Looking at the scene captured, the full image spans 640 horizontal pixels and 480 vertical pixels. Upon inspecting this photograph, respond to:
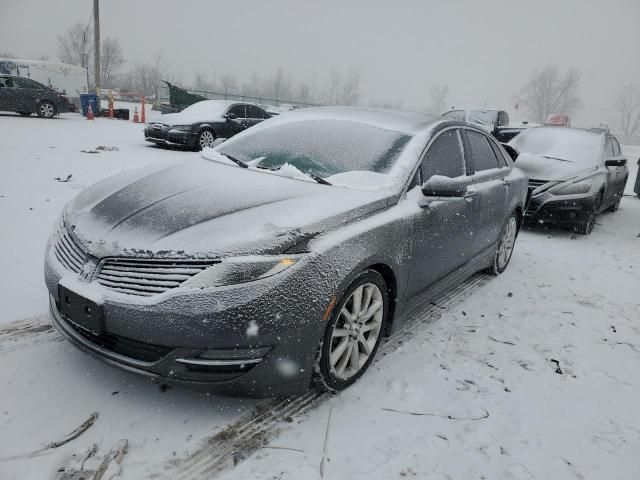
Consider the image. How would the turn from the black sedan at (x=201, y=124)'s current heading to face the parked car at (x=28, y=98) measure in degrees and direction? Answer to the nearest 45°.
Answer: approximately 90° to its right

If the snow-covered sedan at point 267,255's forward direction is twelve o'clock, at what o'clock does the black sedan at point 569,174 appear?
The black sedan is roughly at 6 o'clock from the snow-covered sedan.

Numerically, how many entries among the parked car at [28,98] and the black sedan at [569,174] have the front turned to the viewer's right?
1

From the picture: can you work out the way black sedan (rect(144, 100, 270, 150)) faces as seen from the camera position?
facing the viewer and to the left of the viewer

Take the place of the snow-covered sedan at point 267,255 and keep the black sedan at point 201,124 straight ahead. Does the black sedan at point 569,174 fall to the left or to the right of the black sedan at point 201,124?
right

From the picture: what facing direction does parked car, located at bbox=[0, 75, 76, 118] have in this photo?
to the viewer's right

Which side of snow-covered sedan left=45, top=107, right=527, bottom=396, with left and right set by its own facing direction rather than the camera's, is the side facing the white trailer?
right

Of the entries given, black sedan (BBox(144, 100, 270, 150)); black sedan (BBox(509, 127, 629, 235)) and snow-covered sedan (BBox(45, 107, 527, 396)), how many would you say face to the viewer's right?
0

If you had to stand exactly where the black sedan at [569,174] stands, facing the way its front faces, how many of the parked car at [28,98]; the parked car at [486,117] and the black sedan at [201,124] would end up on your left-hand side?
0

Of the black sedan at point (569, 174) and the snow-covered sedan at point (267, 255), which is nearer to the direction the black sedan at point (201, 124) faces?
the snow-covered sedan
